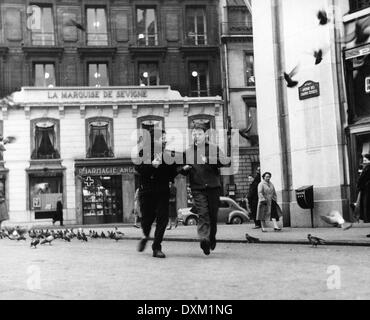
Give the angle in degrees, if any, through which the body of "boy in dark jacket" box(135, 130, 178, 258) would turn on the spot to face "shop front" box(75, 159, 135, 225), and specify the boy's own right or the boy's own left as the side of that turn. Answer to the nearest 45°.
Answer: approximately 180°

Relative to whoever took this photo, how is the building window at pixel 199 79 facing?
facing the viewer

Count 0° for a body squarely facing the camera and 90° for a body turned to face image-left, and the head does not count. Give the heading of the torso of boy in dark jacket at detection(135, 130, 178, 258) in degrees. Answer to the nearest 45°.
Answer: approximately 0°

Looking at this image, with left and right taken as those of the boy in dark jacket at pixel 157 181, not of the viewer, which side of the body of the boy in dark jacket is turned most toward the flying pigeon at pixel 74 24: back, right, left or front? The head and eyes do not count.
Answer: back

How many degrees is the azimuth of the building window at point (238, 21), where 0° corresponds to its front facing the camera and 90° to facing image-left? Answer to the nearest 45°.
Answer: approximately 0°

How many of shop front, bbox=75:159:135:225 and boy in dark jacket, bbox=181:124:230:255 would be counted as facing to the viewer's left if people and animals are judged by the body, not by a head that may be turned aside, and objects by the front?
0

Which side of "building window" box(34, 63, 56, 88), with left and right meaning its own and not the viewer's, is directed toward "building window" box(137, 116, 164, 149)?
left

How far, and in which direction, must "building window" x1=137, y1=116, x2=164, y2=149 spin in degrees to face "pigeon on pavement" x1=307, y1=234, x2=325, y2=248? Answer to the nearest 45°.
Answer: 0° — it already faces it

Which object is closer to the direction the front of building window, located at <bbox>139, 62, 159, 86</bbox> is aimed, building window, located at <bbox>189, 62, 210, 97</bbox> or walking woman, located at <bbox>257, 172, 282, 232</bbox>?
the walking woman

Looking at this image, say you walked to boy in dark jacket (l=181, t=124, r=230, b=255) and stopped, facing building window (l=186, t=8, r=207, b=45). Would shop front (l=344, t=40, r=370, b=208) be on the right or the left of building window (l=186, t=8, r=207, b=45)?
right

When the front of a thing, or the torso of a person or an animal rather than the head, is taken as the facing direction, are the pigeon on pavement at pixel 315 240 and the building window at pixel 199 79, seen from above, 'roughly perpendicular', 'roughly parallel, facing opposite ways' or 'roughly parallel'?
roughly perpendicular

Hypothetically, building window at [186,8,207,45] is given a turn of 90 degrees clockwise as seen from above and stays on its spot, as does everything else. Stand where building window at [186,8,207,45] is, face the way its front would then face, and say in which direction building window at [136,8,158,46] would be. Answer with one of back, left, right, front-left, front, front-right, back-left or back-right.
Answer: front
